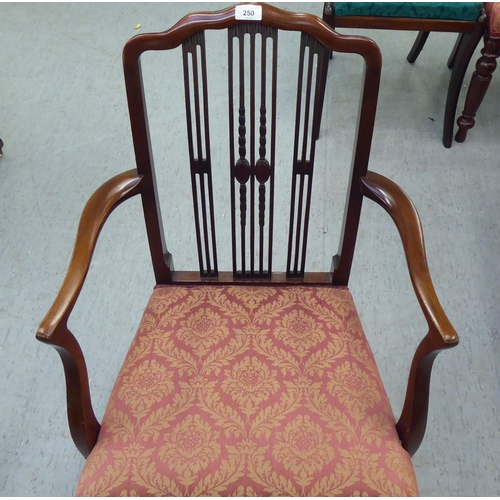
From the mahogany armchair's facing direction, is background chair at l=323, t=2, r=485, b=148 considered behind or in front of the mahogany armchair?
behind

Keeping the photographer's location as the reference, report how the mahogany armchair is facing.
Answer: facing the viewer

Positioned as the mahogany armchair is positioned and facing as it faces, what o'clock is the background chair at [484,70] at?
The background chair is roughly at 7 o'clock from the mahogany armchair.
